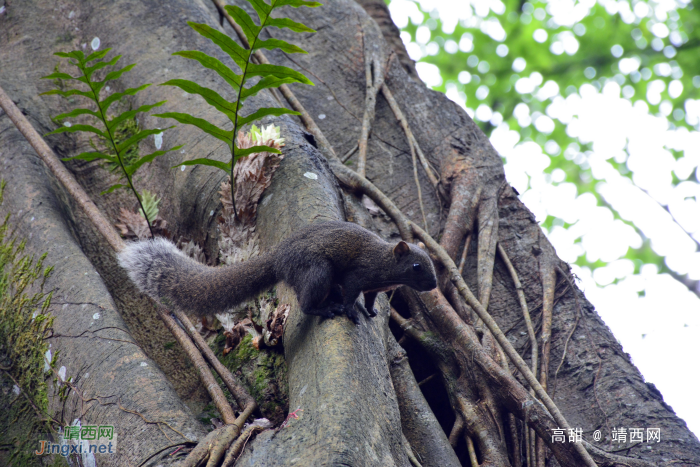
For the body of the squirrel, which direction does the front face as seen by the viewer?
to the viewer's right

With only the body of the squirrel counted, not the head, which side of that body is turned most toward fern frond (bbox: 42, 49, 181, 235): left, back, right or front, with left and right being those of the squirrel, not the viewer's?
back
